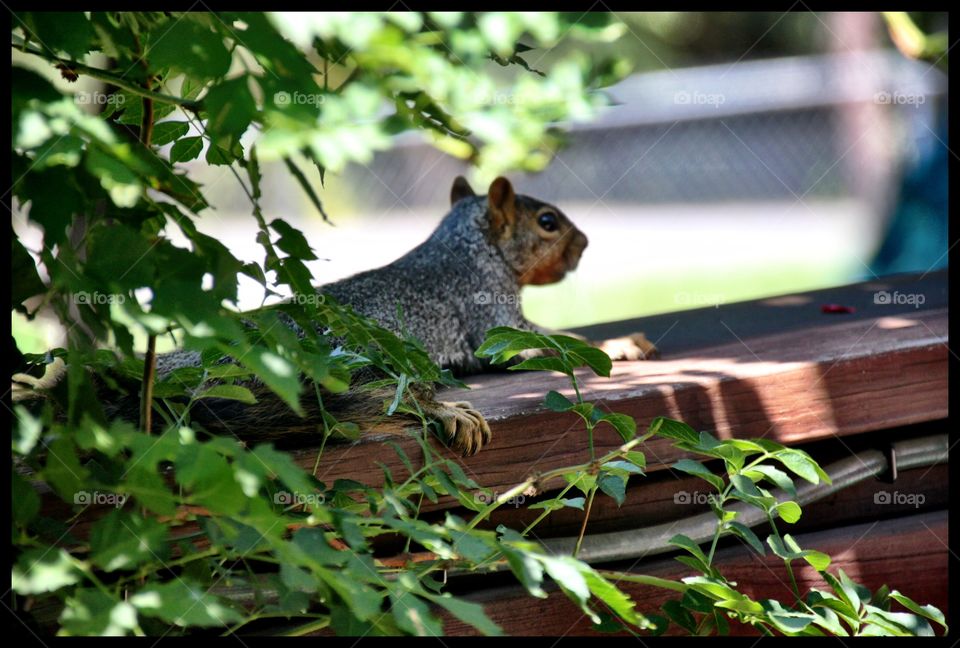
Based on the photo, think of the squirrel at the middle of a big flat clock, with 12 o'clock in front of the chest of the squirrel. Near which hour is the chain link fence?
The chain link fence is roughly at 10 o'clock from the squirrel.

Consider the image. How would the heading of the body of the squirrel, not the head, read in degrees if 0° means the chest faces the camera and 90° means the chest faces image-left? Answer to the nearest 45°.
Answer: approximately 270°
